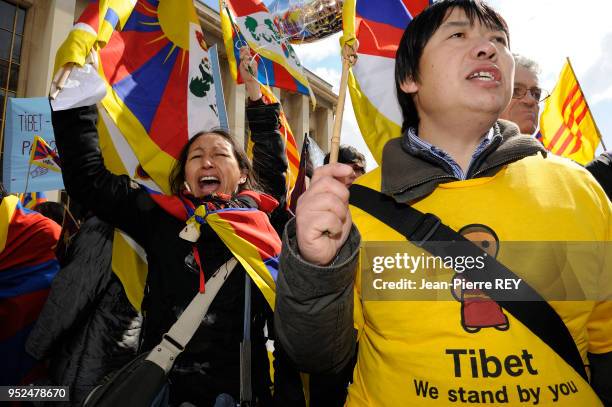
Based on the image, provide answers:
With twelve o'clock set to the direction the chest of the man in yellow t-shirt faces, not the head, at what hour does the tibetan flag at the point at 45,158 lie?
The tibetan flag is roughly at 4 o'clock from the man in yellow t-shirt.

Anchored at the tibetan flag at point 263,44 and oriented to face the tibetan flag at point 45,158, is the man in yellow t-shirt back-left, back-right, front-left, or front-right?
back-left

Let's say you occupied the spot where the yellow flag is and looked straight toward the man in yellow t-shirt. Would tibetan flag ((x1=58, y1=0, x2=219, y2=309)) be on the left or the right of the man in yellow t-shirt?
right

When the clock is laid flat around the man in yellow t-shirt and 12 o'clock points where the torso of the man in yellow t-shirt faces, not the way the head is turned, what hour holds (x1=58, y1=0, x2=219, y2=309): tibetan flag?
The tibetan flag is roughly at 4 o'clock from the man in yellow t-shirt.

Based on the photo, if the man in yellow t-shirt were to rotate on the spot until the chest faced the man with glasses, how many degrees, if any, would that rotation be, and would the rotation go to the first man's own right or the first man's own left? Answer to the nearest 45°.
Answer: approximately 180°

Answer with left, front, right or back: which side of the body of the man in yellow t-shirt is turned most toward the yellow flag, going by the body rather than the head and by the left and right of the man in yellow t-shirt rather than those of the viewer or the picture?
back

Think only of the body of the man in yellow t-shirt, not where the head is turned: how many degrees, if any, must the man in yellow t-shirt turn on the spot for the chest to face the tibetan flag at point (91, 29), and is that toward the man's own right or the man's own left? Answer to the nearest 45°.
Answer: approximately 90° to the man's own right

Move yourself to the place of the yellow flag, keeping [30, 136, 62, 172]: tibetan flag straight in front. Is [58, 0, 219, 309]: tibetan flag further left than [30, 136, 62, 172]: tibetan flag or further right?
left

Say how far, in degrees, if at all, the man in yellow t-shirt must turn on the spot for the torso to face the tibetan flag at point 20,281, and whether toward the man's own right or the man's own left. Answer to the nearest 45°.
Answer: approximately 90° to the man's own right

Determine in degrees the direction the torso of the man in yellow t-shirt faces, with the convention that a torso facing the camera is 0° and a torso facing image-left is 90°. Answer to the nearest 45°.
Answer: approximately 0°

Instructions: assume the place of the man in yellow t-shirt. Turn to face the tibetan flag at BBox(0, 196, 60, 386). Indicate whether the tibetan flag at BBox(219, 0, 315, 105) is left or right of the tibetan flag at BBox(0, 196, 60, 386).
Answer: right
